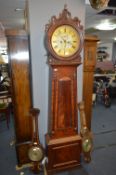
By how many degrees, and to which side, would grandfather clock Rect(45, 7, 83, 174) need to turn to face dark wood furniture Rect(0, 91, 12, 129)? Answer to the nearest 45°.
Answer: approximately 180°

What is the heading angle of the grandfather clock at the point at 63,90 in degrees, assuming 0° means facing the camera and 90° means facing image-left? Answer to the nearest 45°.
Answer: approximately 315°

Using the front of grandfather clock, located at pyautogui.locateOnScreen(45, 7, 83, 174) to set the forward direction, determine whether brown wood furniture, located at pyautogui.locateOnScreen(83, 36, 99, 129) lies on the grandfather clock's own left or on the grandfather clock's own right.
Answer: on the grandfather clock's own left

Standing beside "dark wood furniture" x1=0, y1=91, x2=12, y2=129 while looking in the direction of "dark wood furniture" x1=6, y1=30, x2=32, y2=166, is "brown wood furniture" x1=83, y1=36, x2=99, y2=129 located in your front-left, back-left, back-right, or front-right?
front-left

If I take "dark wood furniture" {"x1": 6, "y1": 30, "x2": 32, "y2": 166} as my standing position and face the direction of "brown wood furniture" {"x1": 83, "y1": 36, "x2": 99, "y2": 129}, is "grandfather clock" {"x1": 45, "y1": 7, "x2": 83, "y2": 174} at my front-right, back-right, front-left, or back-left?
front-right

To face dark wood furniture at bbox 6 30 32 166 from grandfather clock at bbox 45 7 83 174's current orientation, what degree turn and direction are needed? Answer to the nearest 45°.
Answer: approximately 135° to its right
